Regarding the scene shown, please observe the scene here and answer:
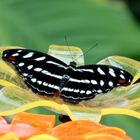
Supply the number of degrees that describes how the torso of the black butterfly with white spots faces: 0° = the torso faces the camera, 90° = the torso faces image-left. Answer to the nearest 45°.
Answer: approximately 180°
